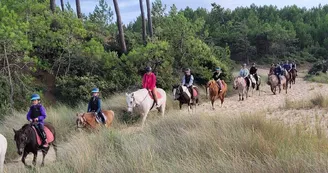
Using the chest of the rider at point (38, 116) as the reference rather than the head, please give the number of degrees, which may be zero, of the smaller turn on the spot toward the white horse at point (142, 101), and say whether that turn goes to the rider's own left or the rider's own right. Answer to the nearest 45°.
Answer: approximately 180°

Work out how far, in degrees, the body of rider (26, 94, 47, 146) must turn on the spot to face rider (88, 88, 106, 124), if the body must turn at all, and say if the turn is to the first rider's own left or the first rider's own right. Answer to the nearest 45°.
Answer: approximately 180°

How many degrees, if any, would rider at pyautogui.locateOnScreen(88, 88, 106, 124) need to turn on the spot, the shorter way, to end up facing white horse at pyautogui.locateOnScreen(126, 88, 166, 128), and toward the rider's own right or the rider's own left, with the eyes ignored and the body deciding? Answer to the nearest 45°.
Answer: approximately 180°

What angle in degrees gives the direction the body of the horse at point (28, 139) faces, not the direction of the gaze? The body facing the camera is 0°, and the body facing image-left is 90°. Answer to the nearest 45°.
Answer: approximately 45°

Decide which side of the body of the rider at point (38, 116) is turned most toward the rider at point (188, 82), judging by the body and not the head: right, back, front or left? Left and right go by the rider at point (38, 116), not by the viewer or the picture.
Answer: back
